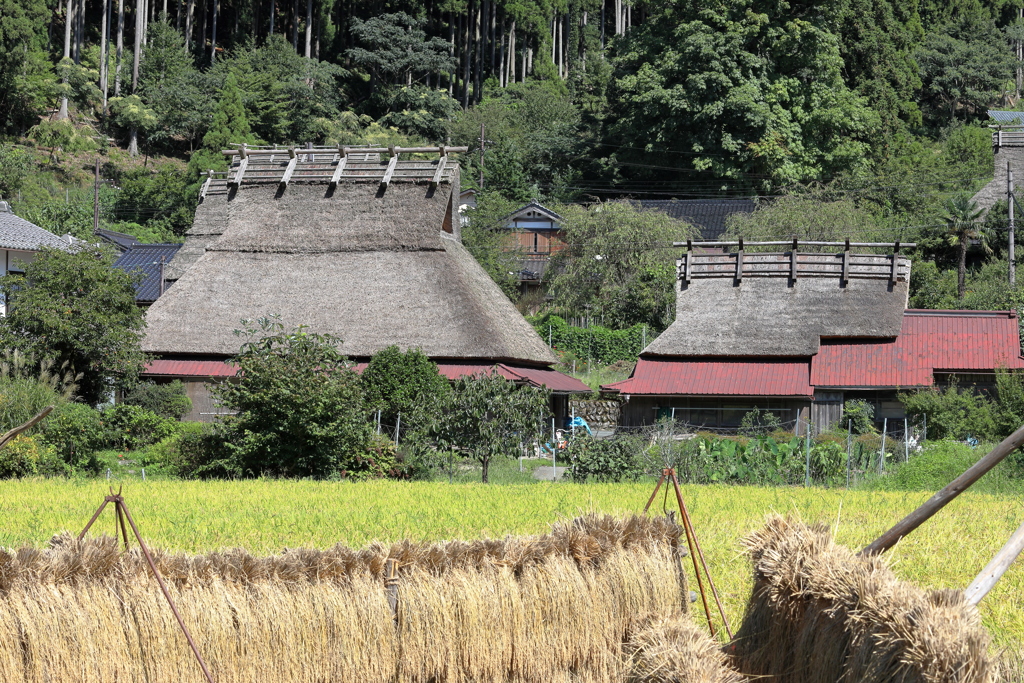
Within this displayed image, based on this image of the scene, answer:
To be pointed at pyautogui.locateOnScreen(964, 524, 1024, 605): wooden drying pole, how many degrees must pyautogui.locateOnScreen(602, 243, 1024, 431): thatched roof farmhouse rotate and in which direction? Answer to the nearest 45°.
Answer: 0° — it already faces it

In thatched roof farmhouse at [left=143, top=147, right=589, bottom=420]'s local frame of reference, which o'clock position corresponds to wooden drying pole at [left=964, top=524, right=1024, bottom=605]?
The wooden drying pole is roughly at 12 o'clock from the thatched roof farmhouse.

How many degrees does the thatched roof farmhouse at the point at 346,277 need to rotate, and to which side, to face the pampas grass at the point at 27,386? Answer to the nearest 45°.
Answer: approximately 45° to its right

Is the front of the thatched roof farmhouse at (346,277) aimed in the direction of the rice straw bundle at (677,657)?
yes

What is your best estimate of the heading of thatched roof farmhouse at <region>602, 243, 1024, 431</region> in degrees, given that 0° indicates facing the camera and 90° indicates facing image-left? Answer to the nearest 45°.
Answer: approximately 0°

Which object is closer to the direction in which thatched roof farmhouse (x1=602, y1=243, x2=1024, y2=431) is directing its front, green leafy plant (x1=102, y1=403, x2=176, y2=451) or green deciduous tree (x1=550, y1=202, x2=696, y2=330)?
the green leafy plant

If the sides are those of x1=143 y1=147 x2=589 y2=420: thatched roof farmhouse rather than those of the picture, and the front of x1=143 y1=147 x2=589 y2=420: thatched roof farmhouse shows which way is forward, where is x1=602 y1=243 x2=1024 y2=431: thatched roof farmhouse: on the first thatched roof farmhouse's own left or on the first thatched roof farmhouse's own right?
on the first thatched roof farmhouse's own left

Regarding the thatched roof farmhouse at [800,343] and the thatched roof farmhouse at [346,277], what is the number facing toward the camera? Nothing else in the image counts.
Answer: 2

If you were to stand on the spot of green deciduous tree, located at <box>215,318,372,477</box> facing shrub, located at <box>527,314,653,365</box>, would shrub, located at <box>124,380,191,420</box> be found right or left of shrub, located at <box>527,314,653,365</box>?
left

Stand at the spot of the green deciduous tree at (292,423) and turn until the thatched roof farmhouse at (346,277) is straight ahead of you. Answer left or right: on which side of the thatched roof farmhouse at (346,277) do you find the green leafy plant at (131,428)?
left

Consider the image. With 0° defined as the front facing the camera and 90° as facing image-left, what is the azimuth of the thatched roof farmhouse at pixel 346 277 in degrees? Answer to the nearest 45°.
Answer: approximately 0°
